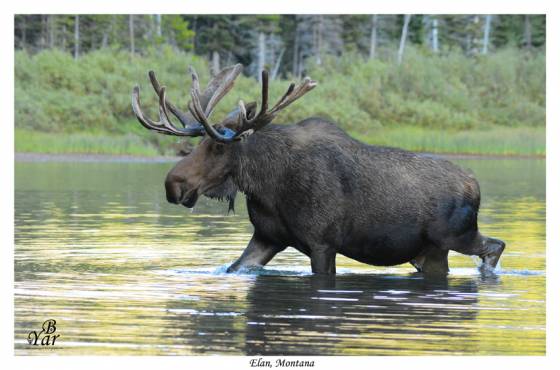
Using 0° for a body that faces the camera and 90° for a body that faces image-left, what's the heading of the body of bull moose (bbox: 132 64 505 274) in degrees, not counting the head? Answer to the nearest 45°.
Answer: approximately 90°
